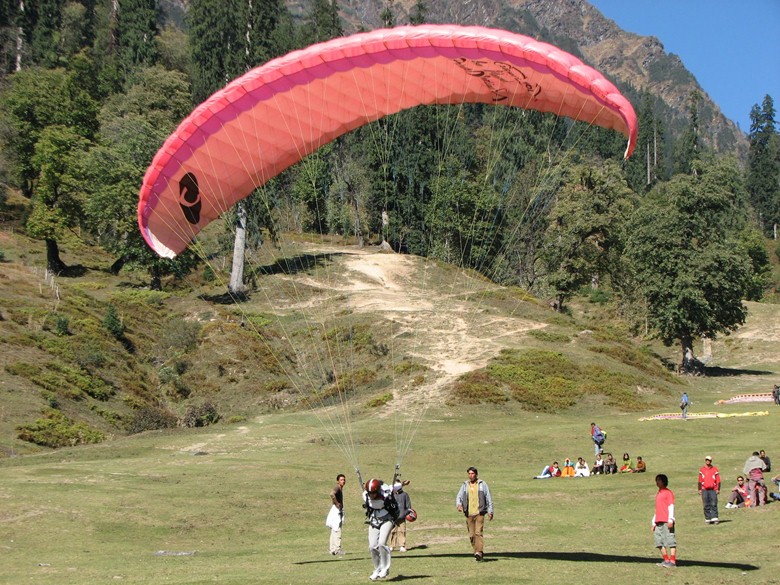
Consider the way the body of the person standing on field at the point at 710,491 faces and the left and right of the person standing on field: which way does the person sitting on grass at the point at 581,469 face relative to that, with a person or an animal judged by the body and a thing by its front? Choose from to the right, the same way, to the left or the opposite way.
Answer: the same way

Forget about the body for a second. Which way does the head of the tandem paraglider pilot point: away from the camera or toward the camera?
toward the camera

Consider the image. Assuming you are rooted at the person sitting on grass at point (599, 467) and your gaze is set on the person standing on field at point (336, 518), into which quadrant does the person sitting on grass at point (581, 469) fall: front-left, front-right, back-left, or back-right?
front-right

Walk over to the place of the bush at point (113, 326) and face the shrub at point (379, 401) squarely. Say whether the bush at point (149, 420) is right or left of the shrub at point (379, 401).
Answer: right

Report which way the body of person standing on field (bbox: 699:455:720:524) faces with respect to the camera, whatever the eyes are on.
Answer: toward the camera

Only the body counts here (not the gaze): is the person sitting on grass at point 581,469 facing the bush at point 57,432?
no

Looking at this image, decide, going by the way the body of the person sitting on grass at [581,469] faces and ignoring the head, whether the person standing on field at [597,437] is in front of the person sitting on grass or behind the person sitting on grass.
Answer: behind

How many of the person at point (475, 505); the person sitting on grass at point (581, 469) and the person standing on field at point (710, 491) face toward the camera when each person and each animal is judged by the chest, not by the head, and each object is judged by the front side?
3

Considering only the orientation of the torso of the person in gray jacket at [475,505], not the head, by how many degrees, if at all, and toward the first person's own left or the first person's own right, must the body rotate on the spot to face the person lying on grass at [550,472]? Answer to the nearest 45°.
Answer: approximately 180°

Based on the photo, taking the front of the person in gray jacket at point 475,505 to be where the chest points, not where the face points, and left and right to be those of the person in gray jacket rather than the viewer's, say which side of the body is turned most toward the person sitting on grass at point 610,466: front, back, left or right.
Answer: back

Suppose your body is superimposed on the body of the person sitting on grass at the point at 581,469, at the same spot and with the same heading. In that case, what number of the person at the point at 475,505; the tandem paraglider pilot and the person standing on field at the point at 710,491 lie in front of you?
3

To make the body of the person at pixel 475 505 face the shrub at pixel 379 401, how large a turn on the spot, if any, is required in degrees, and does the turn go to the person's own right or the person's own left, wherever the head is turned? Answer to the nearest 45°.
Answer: approximately 180°

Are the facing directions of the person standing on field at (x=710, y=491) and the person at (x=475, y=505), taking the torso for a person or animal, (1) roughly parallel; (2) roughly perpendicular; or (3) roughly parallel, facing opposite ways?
roughly parallel

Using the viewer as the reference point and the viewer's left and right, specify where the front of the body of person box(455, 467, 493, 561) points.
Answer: facing the viewer

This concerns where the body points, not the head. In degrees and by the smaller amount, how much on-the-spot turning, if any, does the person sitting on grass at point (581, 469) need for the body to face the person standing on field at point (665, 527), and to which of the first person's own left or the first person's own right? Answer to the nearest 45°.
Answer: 0° — they already face them

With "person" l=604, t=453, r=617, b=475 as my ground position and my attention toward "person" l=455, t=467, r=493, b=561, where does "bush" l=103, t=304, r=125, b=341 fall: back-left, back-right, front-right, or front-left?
back-right

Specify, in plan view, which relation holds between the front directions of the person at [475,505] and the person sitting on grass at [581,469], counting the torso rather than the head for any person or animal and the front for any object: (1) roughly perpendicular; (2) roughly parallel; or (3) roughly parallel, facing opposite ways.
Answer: roughly parallel

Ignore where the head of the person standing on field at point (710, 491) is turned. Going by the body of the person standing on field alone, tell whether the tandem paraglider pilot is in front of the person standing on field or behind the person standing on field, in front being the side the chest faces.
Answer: in front
